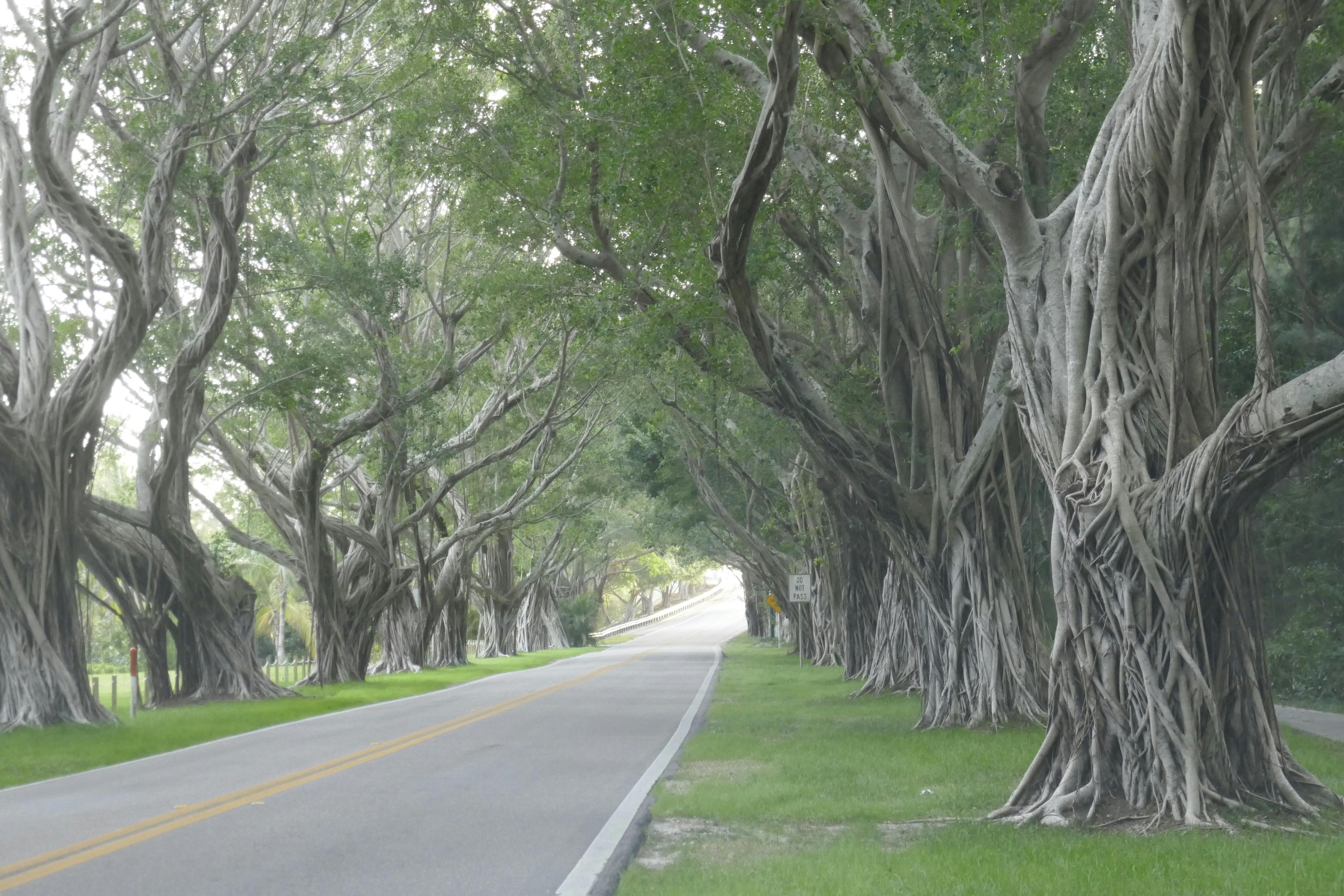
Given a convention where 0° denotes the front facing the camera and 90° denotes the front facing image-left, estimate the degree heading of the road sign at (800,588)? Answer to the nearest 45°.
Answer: approximately 0°
